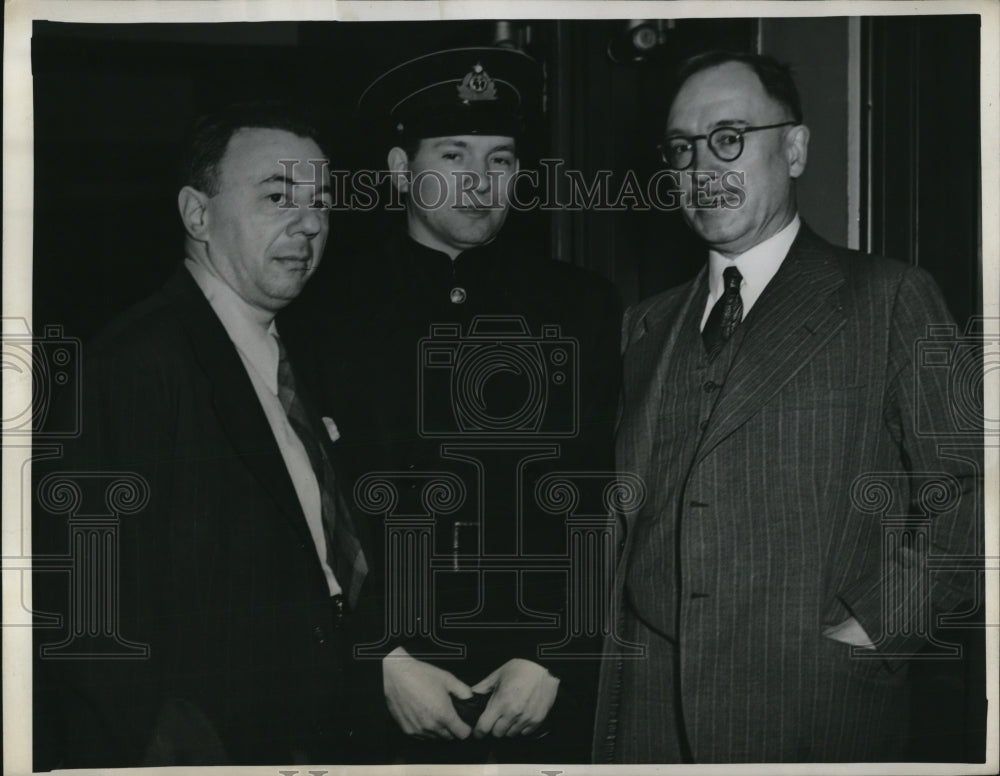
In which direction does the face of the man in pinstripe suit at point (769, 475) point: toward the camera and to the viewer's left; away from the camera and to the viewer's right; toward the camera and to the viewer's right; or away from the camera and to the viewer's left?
toward the camera and to the viewer's left

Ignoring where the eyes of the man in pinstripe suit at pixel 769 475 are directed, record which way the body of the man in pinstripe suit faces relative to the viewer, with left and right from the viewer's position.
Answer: facing the viewer and to the left of the viewer

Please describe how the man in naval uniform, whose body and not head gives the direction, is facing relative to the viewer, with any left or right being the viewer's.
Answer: facing the viewer
